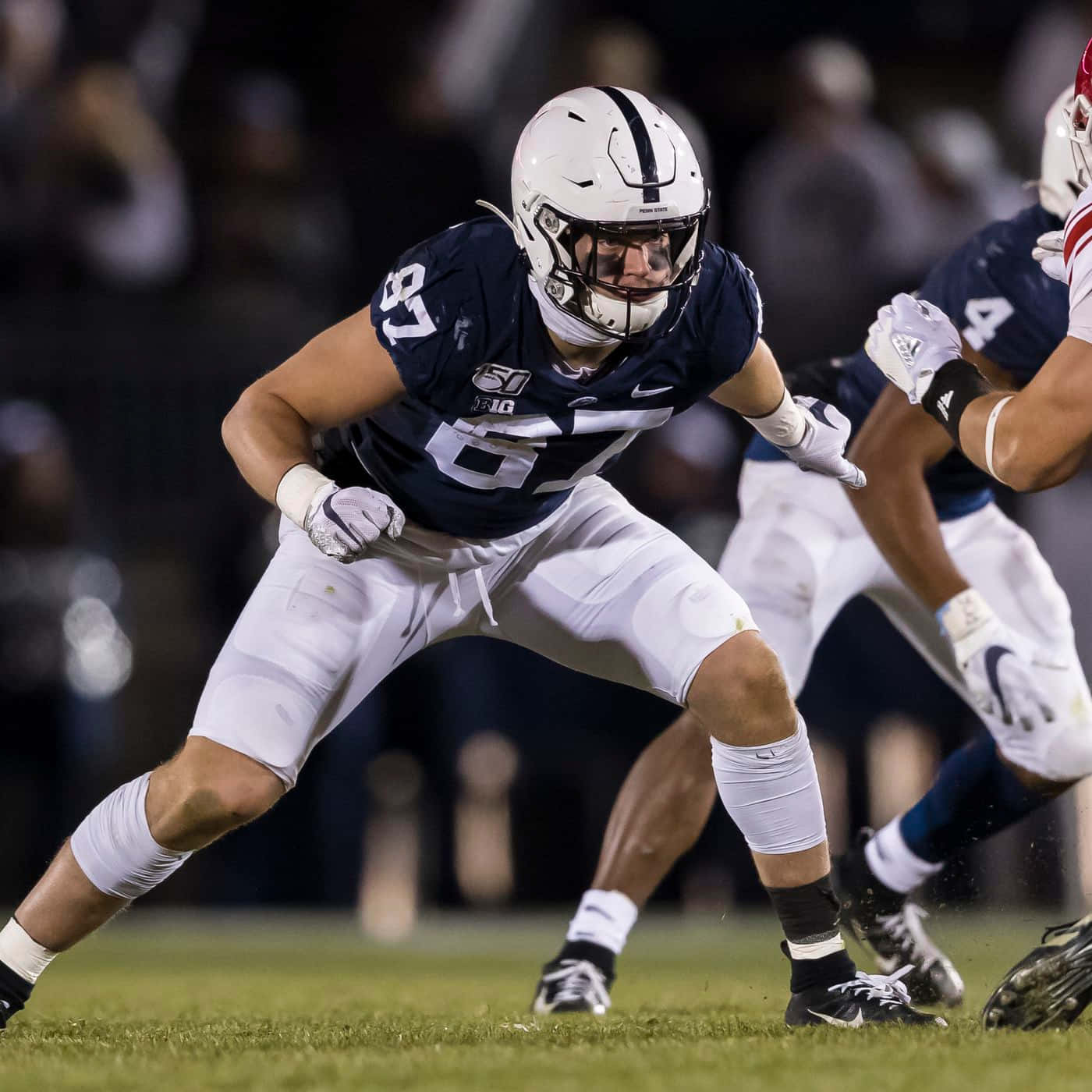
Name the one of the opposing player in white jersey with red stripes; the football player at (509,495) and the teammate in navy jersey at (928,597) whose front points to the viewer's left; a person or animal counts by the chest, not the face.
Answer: the opposing player in white jersey with red stripes

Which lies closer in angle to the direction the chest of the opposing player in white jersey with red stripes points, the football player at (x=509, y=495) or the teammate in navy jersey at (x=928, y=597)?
the football player

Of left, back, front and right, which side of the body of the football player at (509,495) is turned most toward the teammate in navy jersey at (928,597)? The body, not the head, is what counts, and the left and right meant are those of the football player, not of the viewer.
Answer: left

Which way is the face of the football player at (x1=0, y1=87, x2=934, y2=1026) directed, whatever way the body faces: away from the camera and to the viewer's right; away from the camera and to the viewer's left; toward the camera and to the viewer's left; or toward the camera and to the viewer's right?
toward the camera and to the viewer's right

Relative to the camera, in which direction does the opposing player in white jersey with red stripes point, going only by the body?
to the viewer's left

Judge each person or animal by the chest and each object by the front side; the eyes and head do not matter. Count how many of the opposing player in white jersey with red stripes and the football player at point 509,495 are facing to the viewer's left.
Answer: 1

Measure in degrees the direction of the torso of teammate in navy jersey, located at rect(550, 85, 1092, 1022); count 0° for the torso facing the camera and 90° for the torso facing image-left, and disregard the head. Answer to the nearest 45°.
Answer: approximately 315°

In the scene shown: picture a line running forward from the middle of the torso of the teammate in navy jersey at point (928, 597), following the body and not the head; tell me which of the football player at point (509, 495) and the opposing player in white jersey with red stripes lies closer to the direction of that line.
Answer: the opposing player in white jersey with red stripes
